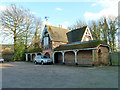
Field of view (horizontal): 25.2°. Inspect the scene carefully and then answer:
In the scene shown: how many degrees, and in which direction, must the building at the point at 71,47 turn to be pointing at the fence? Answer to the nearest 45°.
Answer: approximately 90° to its left

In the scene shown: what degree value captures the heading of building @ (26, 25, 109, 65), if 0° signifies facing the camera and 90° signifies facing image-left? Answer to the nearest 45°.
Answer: approximately 45°
